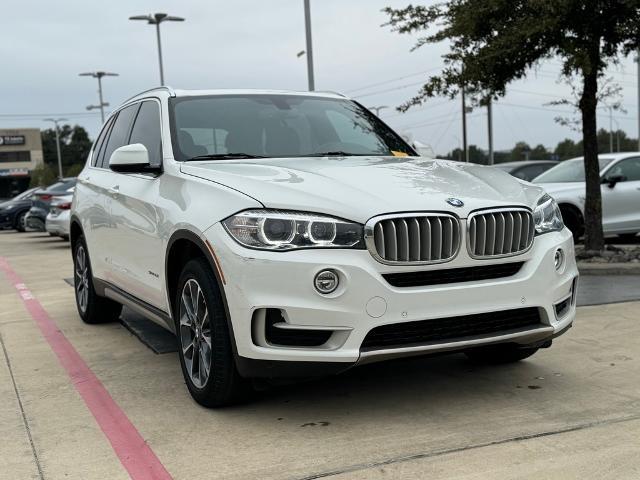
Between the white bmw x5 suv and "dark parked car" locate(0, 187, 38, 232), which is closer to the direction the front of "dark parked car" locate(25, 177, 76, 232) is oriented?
the dark parked car

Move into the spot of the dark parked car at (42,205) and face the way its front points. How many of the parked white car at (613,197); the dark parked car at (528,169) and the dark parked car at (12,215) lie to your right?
2

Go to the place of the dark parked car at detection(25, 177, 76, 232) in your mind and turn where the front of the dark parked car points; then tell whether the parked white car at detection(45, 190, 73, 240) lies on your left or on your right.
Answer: on your right

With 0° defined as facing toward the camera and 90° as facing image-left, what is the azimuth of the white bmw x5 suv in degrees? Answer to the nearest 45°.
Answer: approximately 315°

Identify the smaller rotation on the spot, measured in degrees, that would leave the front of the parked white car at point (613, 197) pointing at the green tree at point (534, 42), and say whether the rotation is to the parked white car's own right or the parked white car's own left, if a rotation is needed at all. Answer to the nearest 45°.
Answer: approximately 45° to the parked white car's own left

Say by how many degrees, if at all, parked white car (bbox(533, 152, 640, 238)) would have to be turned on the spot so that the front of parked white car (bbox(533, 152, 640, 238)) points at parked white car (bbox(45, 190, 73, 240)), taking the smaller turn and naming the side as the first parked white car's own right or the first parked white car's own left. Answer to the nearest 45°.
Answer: approximately 45° to the first parked white car's own right

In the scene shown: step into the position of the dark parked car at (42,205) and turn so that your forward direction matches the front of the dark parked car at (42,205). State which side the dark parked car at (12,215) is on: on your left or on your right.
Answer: on your left

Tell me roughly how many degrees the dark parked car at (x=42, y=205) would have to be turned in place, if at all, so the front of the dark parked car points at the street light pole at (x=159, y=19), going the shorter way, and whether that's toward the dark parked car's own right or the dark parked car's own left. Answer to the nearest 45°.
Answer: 0° — it already faces it

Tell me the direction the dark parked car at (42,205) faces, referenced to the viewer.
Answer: facing away from the viewer and to the right of the viewer

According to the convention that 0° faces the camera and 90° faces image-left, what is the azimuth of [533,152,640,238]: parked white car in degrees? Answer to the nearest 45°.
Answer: approximately 45°
